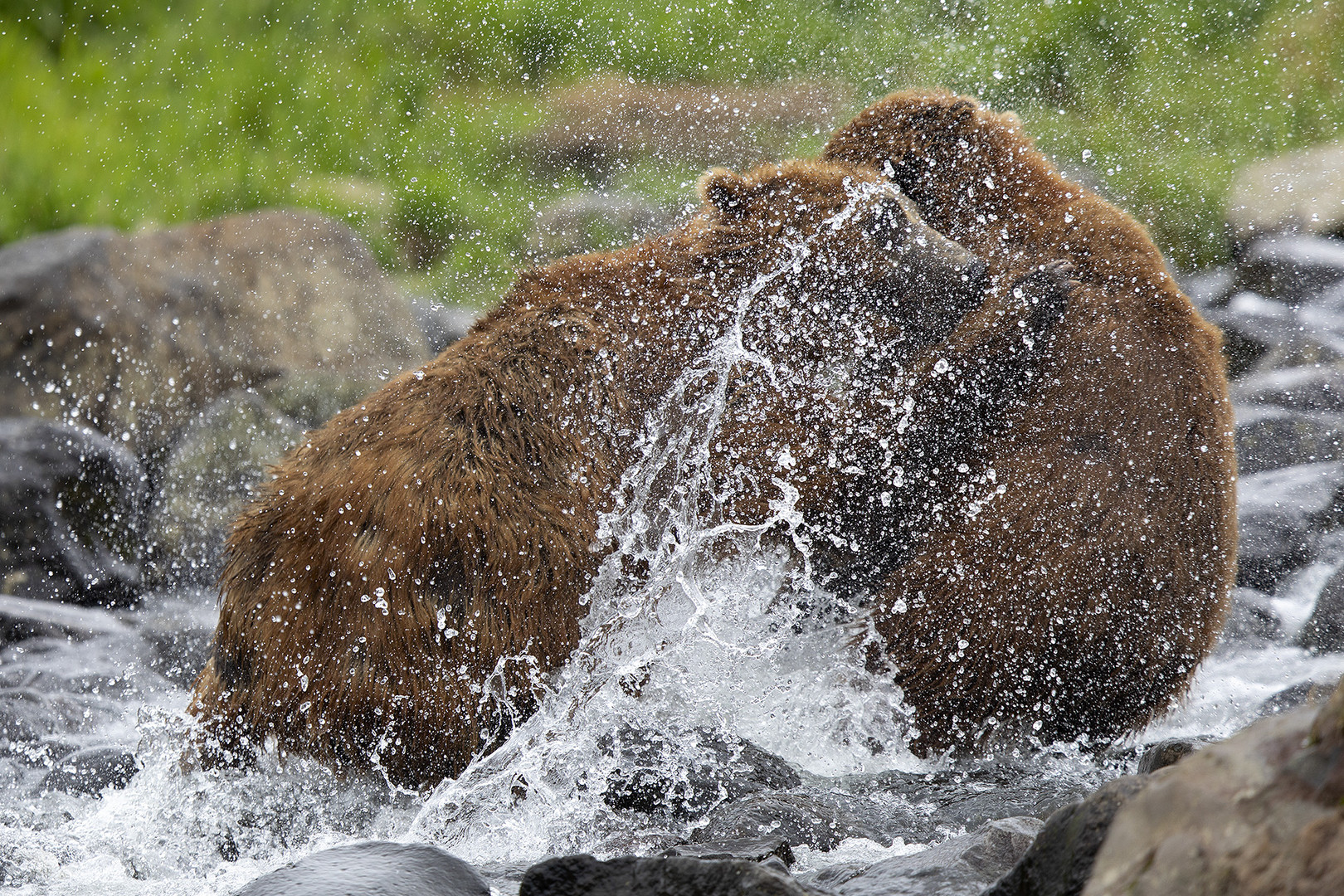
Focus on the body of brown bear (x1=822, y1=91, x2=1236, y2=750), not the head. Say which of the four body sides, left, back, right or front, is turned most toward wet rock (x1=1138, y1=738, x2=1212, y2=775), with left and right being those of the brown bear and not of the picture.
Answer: left

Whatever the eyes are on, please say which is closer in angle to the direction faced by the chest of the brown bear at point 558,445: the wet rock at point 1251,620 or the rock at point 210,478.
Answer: the wet rock

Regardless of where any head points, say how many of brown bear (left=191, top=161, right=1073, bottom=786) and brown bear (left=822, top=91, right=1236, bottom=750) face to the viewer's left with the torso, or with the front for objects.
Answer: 1

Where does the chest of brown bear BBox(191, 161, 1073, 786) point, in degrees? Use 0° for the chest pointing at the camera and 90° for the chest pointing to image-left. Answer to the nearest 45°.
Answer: approximately 270°

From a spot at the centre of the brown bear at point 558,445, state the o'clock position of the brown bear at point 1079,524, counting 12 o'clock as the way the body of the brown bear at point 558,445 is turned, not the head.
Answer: the brown bear at point 1079,524 is roughly at 12 o'clock from the brown bear at point 558,445.

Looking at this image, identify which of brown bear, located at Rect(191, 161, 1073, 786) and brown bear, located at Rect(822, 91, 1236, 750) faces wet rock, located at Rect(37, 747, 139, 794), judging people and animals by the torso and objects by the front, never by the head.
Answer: brown bear, located at Rect(822, 91, 1236, 750)

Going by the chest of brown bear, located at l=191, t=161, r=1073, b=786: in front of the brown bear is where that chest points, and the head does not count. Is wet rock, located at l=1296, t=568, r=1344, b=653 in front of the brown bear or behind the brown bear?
in front

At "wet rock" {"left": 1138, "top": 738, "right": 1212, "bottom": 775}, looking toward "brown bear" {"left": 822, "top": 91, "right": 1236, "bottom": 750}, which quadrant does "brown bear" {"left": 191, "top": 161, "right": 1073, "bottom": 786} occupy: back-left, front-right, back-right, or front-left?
front-left

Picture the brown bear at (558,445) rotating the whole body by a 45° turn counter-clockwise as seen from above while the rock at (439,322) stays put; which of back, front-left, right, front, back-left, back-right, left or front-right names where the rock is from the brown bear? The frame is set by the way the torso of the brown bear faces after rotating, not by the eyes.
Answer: front-left

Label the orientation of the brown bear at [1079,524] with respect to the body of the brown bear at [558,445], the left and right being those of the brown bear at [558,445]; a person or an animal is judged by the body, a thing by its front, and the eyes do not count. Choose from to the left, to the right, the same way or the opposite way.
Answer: the opposite way

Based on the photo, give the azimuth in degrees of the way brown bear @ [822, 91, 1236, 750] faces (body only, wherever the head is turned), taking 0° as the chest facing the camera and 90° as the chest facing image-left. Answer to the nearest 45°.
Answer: approximately 90°
